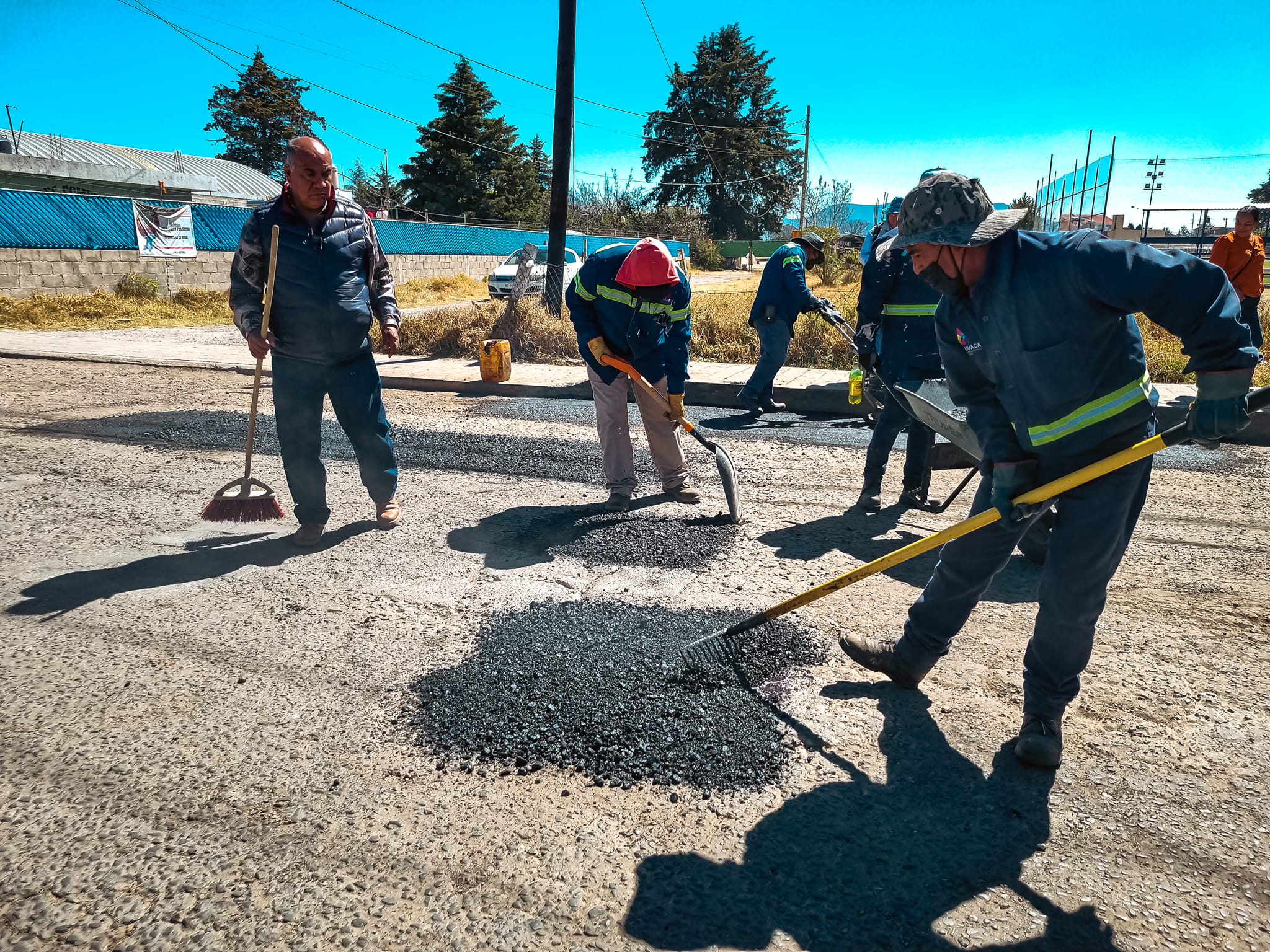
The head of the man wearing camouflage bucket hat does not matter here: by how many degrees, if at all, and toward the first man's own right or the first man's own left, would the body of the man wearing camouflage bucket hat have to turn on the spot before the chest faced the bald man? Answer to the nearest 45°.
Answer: approximately 45° to the first man's own right

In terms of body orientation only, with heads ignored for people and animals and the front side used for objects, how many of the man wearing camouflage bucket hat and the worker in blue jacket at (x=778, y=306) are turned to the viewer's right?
1

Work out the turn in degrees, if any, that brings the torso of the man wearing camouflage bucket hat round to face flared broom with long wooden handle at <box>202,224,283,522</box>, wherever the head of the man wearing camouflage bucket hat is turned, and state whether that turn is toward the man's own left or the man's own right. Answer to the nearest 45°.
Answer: approximately 45° to the man's own right

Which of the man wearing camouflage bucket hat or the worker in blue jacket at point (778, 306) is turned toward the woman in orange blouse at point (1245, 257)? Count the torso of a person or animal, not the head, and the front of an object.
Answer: the worker in blue jacket

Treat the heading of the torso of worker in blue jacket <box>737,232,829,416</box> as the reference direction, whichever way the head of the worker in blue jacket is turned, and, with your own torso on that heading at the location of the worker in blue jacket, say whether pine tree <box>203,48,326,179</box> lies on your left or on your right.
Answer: on your left

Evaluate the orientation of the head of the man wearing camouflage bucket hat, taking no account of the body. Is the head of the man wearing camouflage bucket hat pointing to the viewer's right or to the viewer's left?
to the viewer's left

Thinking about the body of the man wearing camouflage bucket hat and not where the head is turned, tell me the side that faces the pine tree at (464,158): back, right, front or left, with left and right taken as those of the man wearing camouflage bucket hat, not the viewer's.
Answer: right

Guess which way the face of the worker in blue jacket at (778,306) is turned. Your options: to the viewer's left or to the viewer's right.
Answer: to the viewer's right

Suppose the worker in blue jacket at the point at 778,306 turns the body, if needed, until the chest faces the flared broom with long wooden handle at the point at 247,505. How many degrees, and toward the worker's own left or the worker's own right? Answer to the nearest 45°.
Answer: approximately 135° to the worker's own right

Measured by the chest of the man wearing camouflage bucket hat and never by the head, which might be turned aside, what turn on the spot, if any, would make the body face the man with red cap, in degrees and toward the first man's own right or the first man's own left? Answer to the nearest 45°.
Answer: approximately 90° to the first man's own right

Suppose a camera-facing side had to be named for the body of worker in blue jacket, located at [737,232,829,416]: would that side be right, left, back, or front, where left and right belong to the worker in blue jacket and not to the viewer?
right

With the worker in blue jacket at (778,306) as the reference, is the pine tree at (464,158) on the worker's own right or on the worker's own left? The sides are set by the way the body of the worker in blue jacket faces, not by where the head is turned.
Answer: on the worker's own left
